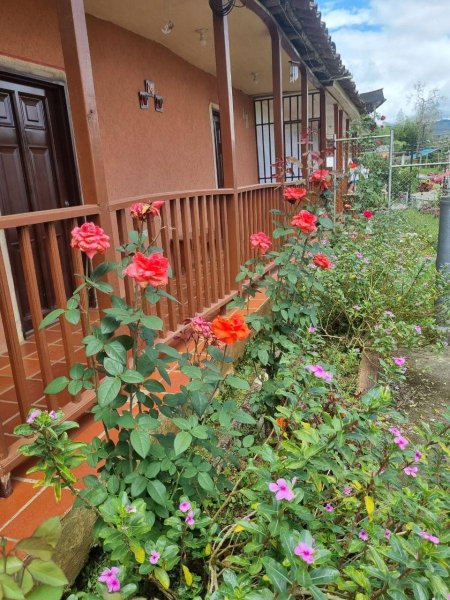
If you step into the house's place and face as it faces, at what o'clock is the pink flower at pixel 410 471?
The pink flower is roughly at 1 o'clock from the house.

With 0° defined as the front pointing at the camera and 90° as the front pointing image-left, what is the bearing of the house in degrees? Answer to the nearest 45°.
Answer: approximately 315°

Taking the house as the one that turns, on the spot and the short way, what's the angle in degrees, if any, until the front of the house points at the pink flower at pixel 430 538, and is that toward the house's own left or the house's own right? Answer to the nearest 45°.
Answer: approximately 45° to the house's own right

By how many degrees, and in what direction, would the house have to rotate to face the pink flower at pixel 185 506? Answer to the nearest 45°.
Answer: approximately 45° to its right
